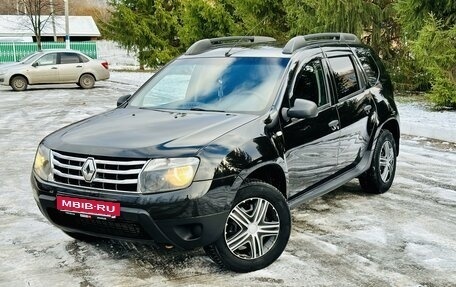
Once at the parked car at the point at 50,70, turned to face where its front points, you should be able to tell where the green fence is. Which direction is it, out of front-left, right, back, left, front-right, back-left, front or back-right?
right

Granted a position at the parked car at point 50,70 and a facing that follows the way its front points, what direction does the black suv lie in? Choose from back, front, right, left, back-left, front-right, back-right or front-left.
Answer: left

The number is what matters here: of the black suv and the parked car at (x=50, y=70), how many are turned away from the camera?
0

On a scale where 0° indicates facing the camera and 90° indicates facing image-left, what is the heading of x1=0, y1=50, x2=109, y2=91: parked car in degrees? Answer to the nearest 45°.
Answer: approximately 90°

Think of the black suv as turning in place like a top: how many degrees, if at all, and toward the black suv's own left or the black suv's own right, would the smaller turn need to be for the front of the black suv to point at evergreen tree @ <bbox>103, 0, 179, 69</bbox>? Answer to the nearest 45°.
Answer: approximately 135° to the black suv's own right

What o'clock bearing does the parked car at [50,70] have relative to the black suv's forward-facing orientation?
The parked car is roughly at 4 o'clock from the black suv.

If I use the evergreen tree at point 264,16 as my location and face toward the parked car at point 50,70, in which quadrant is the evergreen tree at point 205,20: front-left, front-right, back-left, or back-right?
front-right

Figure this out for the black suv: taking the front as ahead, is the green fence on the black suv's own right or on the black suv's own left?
on the black suv's own right

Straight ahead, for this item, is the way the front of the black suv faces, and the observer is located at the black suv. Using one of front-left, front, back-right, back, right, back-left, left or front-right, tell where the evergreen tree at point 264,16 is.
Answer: back-right

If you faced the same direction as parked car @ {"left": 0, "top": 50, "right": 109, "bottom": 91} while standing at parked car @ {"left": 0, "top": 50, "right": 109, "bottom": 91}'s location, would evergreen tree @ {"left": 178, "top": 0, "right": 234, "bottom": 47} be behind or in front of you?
behind

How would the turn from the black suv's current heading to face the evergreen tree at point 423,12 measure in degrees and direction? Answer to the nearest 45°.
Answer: approximately 180°

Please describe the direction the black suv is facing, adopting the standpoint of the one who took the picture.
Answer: facing the viewer and to the left of the viewer

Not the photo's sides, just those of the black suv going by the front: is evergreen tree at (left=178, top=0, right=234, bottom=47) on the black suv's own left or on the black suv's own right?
on the black suv's own right
